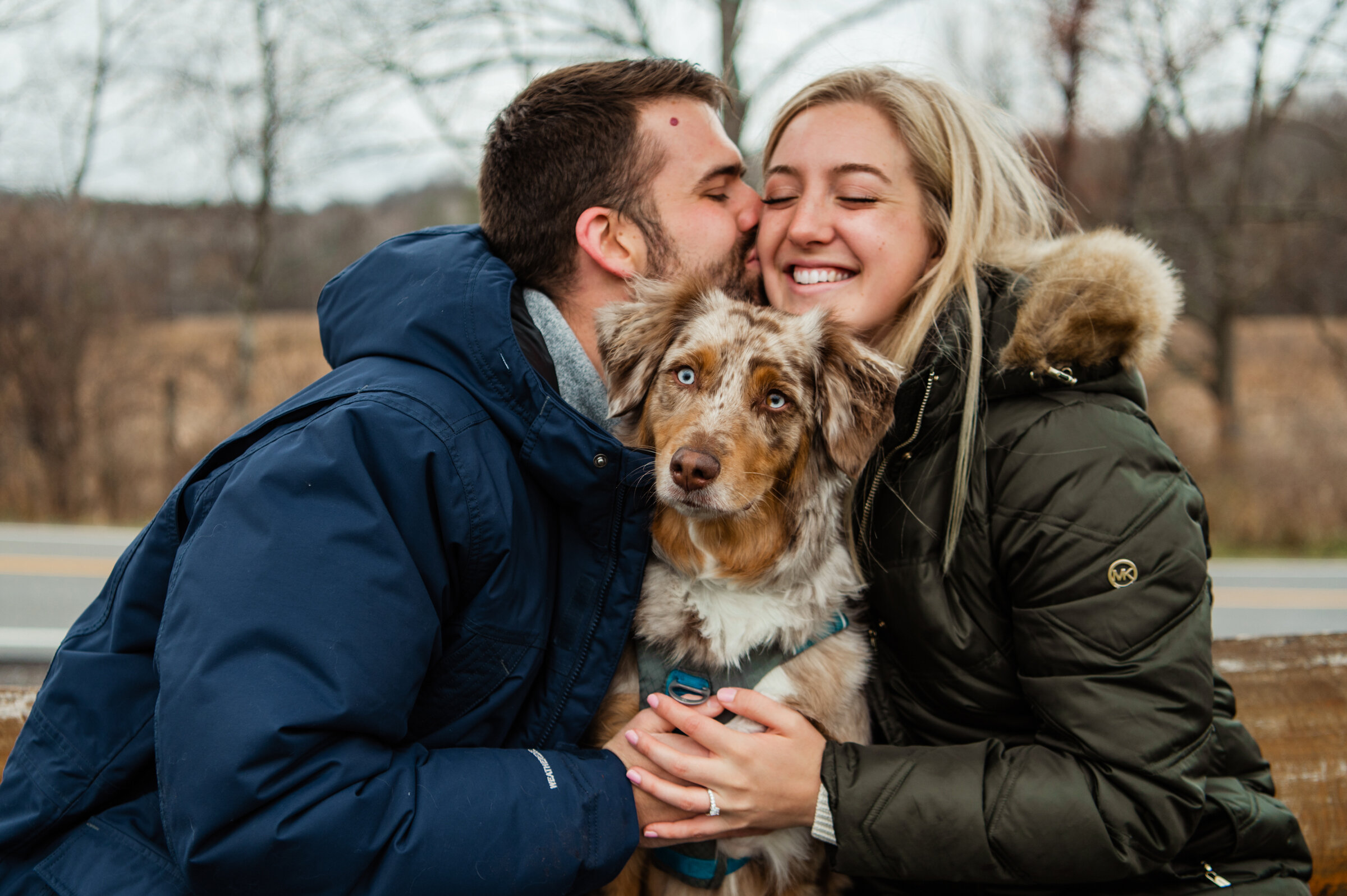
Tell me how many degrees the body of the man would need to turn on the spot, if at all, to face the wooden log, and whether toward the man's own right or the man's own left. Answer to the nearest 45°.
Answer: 0° — they already face it

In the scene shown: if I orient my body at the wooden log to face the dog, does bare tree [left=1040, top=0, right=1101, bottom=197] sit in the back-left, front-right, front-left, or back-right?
back-right

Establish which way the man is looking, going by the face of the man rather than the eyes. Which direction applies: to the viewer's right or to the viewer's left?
to the viewer's right

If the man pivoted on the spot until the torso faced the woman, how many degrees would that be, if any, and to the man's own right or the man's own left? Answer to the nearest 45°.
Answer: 0° — they already face them

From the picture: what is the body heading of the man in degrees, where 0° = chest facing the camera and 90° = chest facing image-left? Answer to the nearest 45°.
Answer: approximately 270°
